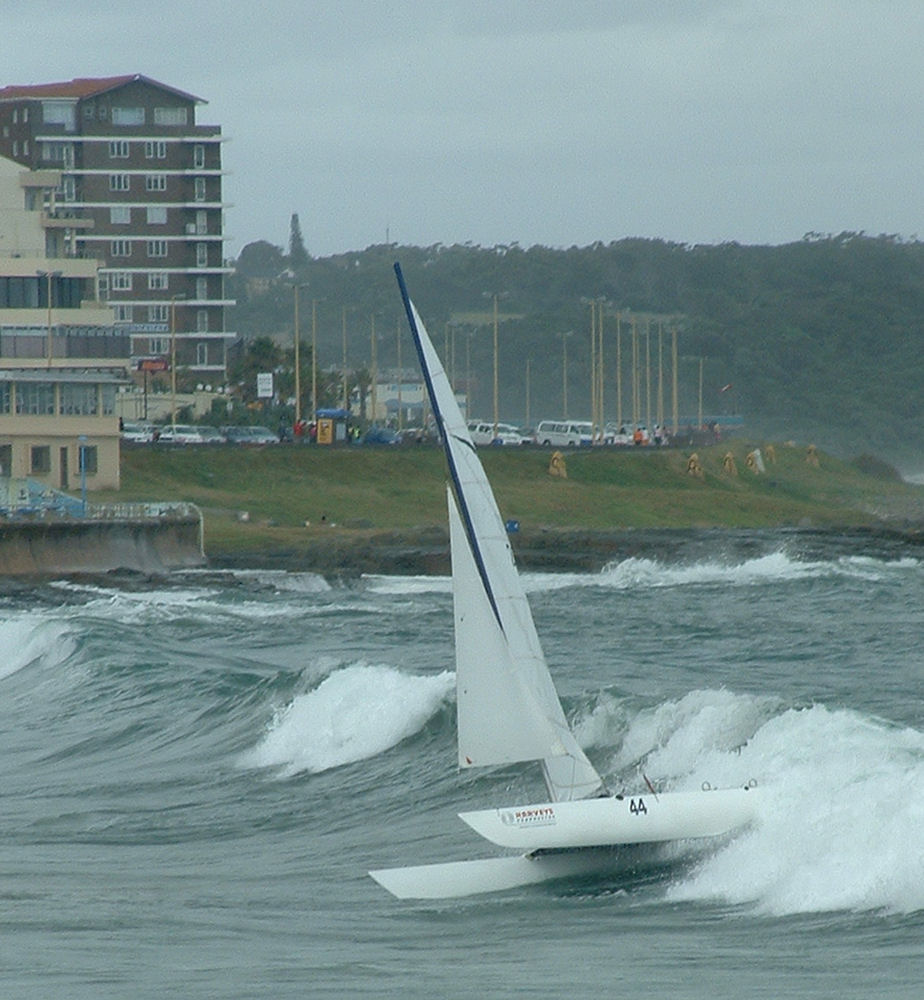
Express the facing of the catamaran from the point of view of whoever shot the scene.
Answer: facing the viewer and to the left of the viewer
